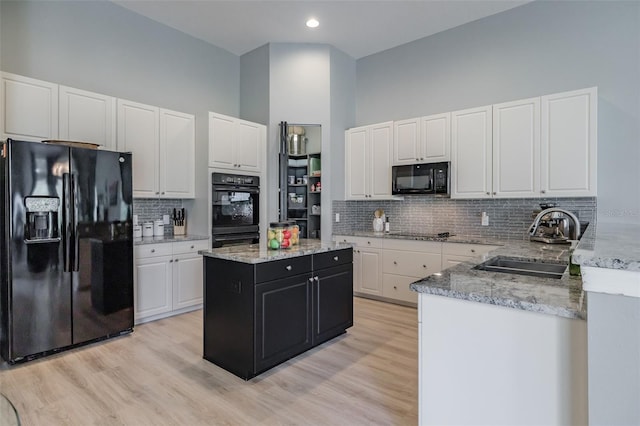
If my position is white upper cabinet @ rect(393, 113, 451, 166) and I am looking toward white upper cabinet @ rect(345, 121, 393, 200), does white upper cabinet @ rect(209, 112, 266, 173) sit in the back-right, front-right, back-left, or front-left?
front-left

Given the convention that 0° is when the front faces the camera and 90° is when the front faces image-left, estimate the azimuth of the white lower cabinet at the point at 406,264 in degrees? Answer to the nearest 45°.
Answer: approximately 45°

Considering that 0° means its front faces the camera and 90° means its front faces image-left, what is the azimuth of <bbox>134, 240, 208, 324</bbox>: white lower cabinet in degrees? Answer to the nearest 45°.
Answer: approximately 315°

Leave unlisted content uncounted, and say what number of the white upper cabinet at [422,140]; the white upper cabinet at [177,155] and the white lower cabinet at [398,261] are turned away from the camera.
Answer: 0

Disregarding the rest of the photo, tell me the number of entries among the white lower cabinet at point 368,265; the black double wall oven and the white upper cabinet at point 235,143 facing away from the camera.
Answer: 0

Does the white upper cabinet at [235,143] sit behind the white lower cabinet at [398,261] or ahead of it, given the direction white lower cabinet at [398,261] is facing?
ahead

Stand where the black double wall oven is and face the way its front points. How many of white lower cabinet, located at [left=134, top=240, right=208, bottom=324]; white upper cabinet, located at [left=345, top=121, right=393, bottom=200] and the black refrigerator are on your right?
2

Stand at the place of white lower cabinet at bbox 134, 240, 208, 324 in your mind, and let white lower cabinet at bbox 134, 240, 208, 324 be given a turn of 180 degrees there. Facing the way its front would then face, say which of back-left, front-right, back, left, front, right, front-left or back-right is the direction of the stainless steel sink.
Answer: back

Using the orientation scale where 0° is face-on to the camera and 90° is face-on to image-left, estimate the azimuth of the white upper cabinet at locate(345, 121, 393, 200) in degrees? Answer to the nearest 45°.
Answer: approximately 45°

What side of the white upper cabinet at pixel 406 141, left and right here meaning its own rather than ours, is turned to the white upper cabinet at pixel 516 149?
left

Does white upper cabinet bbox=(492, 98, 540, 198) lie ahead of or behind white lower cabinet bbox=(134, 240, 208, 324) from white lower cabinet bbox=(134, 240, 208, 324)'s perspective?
ahead

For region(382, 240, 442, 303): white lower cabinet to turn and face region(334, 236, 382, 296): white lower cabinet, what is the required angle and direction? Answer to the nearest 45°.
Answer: approximately 90° to its right

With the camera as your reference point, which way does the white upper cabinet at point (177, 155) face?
facing the viewer and to the right of the viewer

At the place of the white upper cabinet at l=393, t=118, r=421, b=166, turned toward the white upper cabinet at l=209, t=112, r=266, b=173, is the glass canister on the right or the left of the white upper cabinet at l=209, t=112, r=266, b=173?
left
